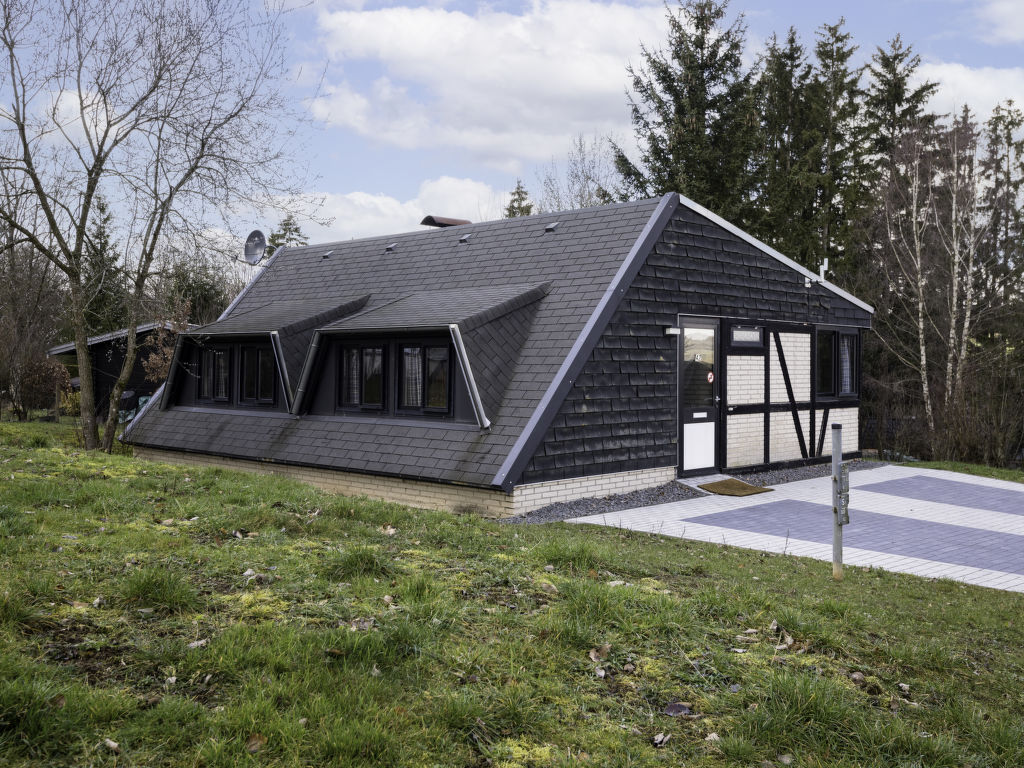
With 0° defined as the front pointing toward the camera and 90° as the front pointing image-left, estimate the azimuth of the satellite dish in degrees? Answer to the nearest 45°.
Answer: approximately 45°

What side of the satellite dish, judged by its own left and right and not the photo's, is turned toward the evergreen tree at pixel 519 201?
back

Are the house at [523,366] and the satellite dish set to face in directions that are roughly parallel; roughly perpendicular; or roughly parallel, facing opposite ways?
roughly perpendicular

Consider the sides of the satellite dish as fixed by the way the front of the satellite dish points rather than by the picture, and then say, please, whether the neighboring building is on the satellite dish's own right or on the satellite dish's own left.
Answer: on the satellite dish's own right

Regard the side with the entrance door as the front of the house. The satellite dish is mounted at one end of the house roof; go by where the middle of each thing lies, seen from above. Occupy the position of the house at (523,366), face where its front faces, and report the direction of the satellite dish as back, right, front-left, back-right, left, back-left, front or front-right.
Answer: back

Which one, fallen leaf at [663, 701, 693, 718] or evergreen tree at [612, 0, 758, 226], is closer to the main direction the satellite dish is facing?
the fallen leaf

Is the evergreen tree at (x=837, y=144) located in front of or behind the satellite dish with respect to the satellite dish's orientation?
behind

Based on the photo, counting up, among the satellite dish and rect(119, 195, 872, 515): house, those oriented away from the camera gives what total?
0

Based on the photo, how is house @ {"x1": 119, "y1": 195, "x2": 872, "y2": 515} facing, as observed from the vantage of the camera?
facing the viewer and to the right of the viewer

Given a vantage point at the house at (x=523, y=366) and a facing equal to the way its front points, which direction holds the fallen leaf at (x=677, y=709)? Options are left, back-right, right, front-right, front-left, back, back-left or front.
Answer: front-right

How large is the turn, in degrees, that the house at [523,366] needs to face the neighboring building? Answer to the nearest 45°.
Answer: approximately 180°

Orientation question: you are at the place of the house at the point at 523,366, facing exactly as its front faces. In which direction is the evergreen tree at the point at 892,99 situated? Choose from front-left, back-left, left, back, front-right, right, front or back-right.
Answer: left
